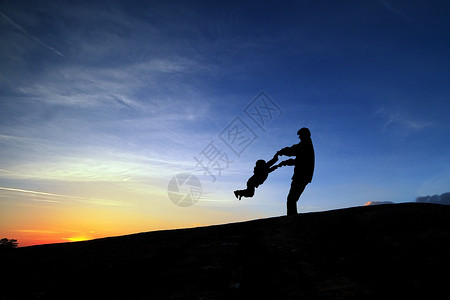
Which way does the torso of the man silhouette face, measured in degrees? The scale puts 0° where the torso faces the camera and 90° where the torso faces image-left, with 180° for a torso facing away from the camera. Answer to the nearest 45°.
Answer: approximately 90°
